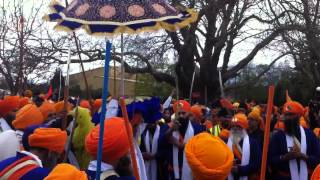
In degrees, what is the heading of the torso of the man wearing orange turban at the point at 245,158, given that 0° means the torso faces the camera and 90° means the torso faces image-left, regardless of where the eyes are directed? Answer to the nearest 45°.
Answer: approximately 45°

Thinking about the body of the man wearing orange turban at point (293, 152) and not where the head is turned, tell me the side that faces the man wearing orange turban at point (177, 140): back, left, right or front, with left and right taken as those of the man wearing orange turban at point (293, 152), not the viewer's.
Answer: right

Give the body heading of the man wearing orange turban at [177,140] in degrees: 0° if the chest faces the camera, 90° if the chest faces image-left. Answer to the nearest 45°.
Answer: approximately 0°

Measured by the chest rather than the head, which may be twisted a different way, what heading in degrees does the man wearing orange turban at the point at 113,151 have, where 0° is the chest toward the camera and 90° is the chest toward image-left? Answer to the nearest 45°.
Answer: approximately 225°

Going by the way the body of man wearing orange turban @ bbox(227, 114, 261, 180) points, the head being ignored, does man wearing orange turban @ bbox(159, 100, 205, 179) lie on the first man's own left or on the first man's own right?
on the first man's own right

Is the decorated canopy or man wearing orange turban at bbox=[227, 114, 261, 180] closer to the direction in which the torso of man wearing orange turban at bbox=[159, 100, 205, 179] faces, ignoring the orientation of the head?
the decorated canopy

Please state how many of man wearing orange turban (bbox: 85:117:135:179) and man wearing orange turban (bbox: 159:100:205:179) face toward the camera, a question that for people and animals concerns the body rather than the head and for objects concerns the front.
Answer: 1

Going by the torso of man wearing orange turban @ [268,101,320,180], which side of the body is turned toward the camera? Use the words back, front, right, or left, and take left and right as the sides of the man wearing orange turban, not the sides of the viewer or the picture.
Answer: front

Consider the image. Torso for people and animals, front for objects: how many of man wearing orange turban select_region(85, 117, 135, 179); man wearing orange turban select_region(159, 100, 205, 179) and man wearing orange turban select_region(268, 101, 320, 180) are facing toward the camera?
2
